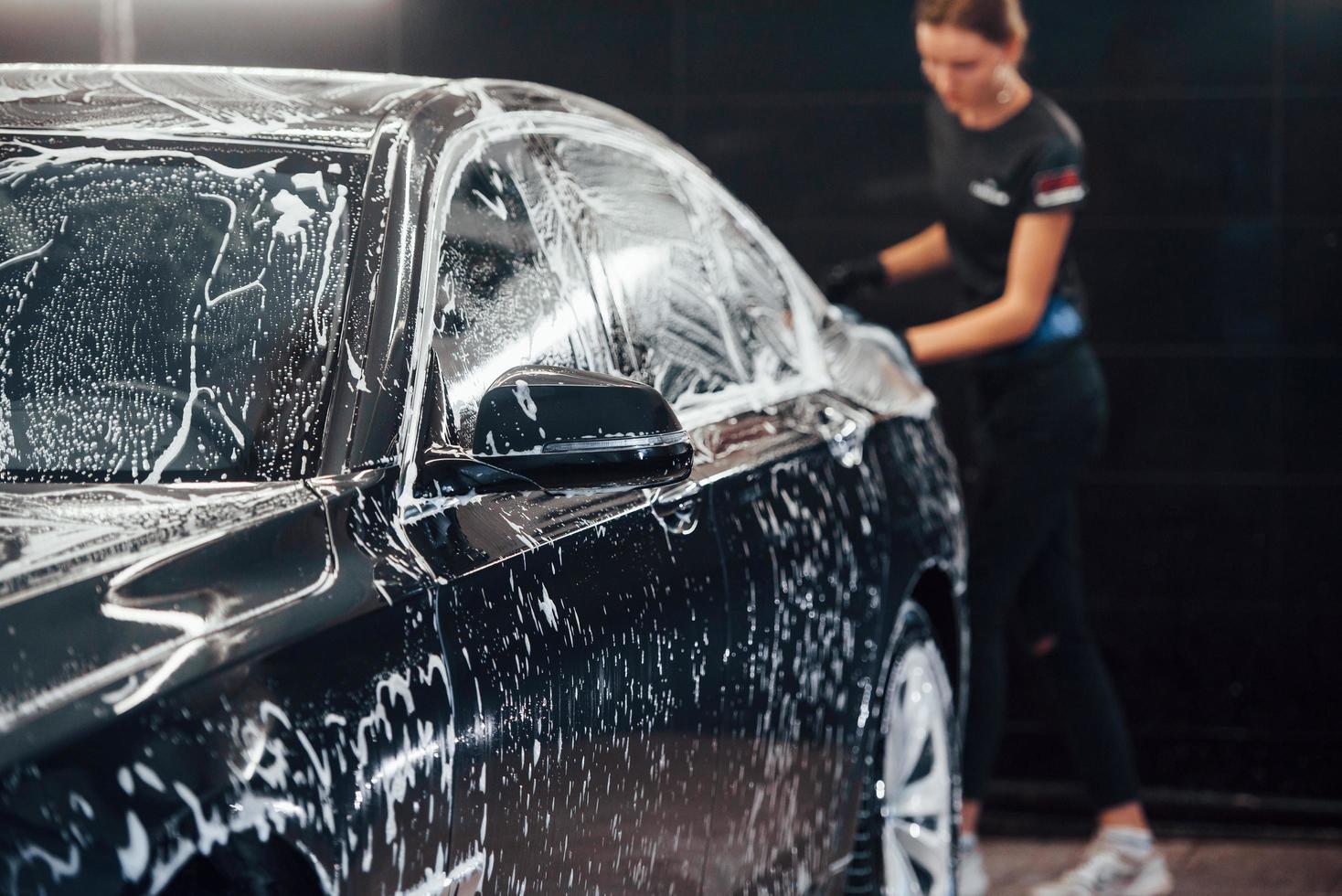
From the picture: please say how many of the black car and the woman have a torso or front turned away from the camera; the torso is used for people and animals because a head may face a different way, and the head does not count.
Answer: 0

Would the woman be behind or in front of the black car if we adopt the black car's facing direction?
behind

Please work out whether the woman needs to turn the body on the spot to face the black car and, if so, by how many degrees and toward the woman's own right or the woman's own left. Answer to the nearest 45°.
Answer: approximately 45° to the woman's own left
